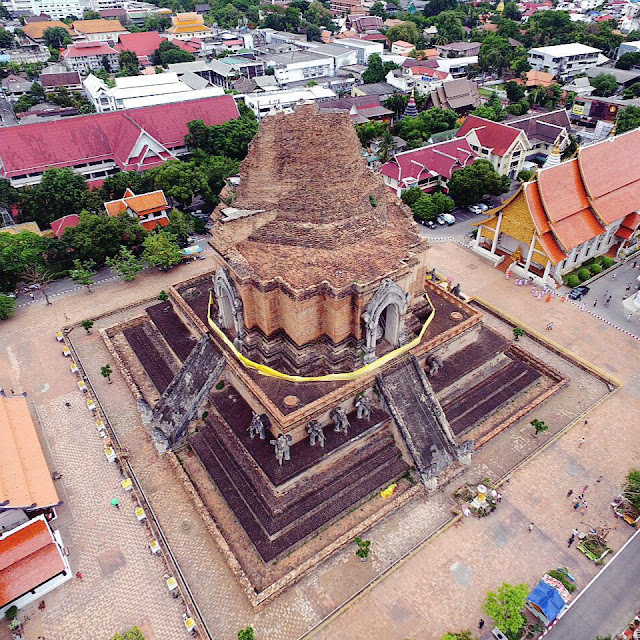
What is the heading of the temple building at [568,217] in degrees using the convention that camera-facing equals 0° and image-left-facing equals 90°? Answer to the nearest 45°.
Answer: approximately 45°

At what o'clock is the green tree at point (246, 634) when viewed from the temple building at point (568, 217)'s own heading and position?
The green tree is roughly at 11 o'clock from the temple building.

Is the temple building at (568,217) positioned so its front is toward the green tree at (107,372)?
yes

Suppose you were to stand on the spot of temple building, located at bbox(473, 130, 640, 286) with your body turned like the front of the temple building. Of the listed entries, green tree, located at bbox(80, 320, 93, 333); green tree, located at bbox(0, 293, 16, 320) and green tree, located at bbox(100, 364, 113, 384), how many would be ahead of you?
3

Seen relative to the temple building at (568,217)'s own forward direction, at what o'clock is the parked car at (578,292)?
The parked car is roughly at 10 o'clock from the temple building.

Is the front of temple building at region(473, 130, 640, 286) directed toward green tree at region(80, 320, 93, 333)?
yes

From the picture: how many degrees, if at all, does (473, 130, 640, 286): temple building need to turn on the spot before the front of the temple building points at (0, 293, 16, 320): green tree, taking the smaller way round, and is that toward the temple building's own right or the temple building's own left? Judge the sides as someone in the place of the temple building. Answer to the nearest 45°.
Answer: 0° — it already faces it

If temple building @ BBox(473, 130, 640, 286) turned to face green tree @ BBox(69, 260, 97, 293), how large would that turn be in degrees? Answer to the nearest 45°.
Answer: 0° — it already faces it

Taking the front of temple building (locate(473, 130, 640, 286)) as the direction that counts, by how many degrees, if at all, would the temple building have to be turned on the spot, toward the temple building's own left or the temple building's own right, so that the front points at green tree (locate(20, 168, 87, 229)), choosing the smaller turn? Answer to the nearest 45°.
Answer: approximately 45° to the temple building's own right

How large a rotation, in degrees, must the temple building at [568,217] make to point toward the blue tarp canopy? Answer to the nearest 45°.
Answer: approximately 45° to its left

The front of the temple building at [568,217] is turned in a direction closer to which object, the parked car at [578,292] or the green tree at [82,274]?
the green tree
